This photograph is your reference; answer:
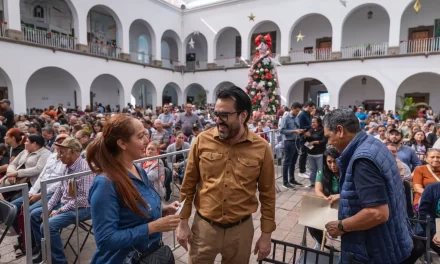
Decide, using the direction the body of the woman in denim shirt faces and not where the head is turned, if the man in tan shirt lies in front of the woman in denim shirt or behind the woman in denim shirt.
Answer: in front

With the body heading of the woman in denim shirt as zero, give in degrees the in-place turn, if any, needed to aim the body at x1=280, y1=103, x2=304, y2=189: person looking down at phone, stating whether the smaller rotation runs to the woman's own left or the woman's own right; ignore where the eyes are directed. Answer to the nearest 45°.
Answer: approximately 45° to the woman's own left

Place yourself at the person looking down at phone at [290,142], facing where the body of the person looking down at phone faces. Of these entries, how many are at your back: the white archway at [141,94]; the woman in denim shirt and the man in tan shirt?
1

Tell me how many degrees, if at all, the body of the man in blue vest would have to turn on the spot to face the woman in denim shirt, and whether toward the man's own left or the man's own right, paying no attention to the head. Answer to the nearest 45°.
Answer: approximately 45° to the man's own left

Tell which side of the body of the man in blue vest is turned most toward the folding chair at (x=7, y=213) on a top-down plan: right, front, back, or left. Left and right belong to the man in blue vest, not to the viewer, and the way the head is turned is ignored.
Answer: front

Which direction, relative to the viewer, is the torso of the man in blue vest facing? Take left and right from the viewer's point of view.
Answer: facing to the left of the viewer

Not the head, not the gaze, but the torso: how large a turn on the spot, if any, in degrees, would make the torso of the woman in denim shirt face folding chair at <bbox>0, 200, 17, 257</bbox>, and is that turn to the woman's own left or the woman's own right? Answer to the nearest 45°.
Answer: approximately 135° to the woman's own left

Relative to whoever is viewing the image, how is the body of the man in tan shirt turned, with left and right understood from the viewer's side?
facing the viewer

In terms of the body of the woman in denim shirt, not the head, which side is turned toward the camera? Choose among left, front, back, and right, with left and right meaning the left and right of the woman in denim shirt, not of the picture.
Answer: right

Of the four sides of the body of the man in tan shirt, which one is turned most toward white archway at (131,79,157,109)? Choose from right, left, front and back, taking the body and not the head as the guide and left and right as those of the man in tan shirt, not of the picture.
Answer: back

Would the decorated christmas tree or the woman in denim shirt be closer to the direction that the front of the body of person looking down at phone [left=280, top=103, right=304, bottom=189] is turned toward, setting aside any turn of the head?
the woman in denim shirt

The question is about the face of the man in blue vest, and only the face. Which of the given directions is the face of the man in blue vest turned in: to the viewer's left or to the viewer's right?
to the viewer's left

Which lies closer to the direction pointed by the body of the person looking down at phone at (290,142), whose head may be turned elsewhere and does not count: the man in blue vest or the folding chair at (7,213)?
the man in blue vest

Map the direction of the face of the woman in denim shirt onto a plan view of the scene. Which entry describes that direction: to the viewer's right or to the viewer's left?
to the viewer's right

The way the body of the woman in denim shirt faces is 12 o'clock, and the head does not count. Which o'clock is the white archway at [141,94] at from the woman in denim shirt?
The white archway is roughly at 9 o'clock from the woman in denim shirt.

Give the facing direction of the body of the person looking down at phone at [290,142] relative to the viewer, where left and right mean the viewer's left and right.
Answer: facing the viewer and to the right of the viewer

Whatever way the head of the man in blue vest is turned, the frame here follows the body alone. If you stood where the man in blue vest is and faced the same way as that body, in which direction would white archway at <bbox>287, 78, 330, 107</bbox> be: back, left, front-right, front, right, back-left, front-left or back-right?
right
